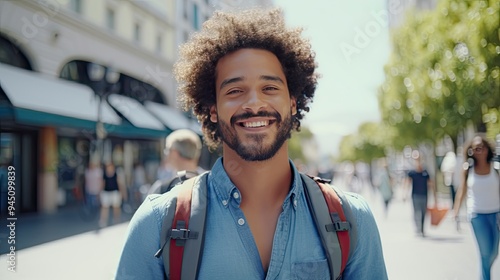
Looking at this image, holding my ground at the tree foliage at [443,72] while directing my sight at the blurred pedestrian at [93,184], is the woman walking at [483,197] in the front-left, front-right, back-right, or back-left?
front-left

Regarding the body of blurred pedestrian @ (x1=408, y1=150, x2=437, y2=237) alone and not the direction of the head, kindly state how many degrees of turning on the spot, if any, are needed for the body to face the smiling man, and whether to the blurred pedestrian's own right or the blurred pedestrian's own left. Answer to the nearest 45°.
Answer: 0° — they already face them

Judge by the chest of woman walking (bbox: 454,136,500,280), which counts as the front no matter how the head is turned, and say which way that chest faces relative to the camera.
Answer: toward the camera

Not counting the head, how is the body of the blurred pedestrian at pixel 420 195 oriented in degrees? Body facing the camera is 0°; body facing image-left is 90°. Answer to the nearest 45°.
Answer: approximately 0°

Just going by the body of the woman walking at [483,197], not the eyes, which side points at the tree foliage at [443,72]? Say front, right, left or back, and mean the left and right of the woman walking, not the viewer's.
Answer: back

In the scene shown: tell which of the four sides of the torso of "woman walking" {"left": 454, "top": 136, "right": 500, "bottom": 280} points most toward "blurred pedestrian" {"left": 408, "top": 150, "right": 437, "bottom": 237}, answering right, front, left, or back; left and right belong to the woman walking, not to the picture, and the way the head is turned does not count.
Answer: back

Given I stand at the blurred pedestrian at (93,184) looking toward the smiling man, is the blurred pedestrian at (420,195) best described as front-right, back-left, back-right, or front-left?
front-left

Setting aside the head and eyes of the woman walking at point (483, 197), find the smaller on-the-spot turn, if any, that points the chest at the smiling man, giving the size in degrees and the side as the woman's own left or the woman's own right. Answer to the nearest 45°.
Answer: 0° — they already face them

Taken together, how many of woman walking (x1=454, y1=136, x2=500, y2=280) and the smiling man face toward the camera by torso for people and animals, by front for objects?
2

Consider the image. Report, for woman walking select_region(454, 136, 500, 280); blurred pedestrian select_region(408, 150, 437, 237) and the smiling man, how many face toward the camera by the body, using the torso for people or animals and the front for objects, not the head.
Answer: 3

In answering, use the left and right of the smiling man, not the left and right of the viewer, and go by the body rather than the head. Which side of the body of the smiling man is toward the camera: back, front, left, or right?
front

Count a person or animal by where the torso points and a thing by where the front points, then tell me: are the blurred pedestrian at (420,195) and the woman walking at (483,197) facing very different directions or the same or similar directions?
same or similar directions

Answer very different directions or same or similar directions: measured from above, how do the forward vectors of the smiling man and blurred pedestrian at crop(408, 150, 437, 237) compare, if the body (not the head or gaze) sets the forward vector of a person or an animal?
same or similar directions

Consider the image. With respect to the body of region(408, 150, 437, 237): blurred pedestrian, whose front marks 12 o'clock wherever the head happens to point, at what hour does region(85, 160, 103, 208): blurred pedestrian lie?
region(85, 160, 103, 208): blurred pedestrian is roughly at 3 o'clock from region(408, 150, 437, 237): blurred pedestrian.

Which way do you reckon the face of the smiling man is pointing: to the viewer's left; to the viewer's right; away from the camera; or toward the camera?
toward the camera
